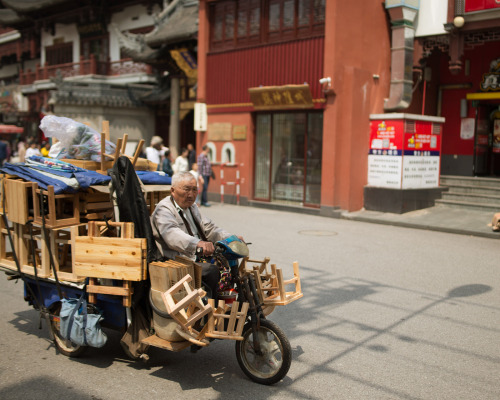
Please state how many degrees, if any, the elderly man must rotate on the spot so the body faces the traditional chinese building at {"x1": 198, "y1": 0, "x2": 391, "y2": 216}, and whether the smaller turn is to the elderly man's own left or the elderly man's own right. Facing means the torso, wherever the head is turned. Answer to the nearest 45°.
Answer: approximately 135° to the elderly man's own left

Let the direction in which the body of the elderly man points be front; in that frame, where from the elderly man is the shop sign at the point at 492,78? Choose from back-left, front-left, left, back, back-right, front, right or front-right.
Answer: left

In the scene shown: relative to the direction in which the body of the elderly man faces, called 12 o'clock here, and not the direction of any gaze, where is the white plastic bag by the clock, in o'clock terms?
The white plastic bag is roughly at 6 o'clock from the elderly man.

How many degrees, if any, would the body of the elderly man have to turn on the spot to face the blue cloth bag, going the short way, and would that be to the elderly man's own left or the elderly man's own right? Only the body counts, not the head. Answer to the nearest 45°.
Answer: approximately 135° to the elderly man's own right

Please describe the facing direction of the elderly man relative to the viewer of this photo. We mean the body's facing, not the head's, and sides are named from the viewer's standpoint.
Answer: facing the viewer and to the right of the viewer

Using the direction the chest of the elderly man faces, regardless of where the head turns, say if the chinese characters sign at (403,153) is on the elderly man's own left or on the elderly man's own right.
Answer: on the elderly man's own left

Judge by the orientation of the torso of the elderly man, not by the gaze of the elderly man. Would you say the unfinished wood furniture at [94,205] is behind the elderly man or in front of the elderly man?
behind

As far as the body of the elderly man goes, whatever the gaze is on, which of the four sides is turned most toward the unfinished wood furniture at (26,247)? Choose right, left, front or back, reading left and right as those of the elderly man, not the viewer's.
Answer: back

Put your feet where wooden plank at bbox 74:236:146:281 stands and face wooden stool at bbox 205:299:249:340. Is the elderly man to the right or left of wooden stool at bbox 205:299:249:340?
left

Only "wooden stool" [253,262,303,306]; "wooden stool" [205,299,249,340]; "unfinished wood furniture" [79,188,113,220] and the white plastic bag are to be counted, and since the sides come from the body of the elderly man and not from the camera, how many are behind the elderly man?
2

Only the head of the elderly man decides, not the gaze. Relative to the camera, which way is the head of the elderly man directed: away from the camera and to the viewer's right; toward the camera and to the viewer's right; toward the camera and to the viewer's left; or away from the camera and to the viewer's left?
toward the camera and to the viewer's right

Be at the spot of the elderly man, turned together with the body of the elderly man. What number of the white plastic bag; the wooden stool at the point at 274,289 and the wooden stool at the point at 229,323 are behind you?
1

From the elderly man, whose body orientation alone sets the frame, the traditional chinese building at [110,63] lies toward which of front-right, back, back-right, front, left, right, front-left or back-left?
back-left
